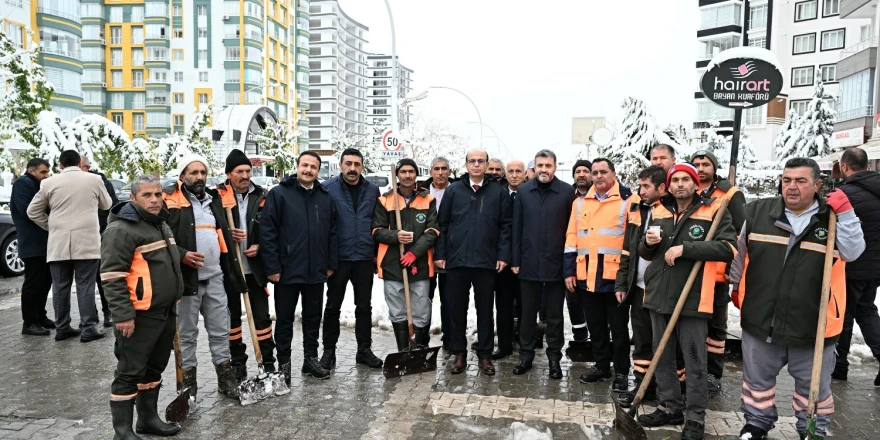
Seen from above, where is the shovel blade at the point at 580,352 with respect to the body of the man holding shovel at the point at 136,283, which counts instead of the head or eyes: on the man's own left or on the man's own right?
on the man's own left

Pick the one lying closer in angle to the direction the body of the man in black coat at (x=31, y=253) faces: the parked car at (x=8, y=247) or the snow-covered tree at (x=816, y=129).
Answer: the snow-covered tree

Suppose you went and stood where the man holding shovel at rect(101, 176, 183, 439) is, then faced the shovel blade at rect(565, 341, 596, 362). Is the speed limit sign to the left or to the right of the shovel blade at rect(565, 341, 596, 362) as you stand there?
left

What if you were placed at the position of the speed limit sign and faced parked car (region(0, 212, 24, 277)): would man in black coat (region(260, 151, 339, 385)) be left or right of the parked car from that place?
left

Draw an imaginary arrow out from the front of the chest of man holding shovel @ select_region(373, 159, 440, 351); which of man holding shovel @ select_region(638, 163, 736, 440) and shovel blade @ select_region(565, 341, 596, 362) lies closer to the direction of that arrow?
the man holding shovel

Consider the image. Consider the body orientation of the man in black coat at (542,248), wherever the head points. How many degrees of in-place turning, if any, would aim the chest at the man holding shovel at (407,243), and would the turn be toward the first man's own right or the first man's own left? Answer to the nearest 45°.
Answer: approximately 90° to the first man's own right

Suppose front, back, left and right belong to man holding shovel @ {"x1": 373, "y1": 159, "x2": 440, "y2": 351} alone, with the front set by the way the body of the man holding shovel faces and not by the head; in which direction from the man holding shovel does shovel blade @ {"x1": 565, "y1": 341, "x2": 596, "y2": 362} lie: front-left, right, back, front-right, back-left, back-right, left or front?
left

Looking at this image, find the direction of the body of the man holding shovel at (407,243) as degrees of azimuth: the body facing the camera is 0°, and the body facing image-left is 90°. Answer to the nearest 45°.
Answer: approximately 0°

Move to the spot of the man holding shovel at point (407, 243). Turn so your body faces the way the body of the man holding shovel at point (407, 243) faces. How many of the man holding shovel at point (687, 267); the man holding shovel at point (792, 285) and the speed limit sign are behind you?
1
